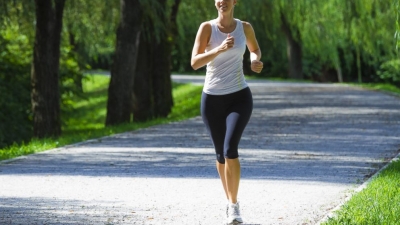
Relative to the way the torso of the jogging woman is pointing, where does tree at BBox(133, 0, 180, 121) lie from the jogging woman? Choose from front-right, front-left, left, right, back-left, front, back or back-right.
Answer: back

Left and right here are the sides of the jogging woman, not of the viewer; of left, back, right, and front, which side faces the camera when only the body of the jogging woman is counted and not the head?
front
